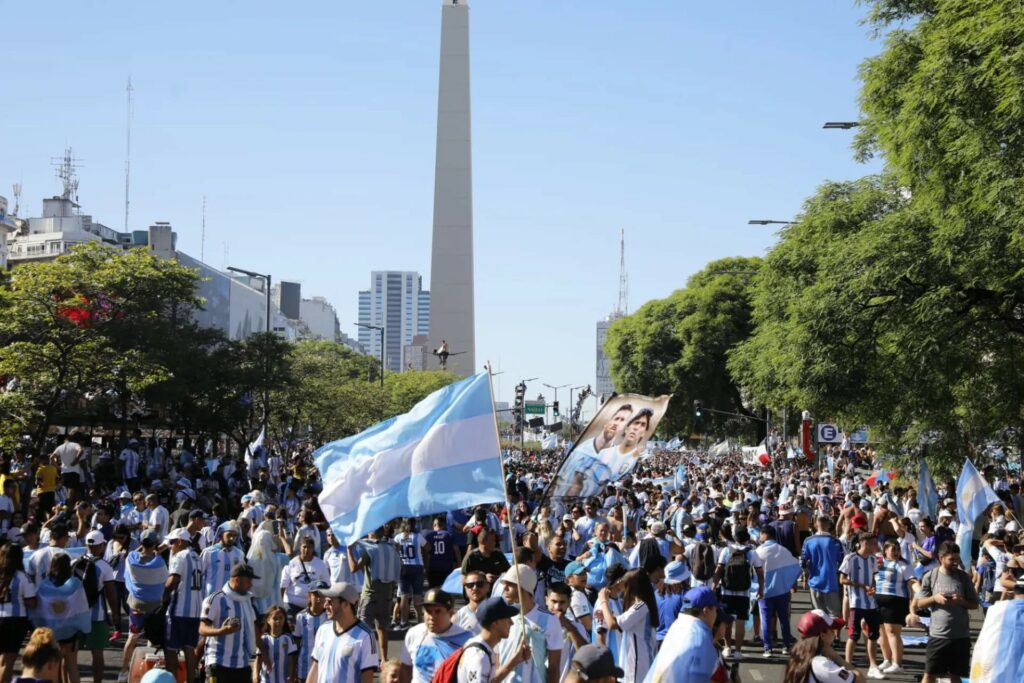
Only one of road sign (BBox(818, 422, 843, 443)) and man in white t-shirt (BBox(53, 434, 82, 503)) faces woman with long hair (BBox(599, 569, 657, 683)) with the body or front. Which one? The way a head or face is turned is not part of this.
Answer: the road sign

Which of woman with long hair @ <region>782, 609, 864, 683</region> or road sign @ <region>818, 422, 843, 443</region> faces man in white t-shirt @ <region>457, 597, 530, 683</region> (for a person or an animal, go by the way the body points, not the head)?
the road sign

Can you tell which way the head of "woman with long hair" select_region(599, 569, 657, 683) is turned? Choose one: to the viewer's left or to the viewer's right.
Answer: to the viewer's left

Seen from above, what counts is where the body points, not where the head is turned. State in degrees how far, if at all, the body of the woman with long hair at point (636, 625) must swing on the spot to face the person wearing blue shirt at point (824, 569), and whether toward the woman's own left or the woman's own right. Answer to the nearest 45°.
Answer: approximately 90° to the woman's own right

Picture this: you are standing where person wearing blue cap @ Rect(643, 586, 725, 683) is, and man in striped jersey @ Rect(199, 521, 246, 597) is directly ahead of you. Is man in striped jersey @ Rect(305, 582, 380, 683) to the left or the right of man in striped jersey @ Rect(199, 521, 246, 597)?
left

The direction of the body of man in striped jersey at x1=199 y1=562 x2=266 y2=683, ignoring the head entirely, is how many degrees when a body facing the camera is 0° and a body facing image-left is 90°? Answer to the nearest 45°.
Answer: approximately 315°

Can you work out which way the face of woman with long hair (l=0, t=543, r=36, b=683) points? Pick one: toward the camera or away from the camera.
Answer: away from the camera
